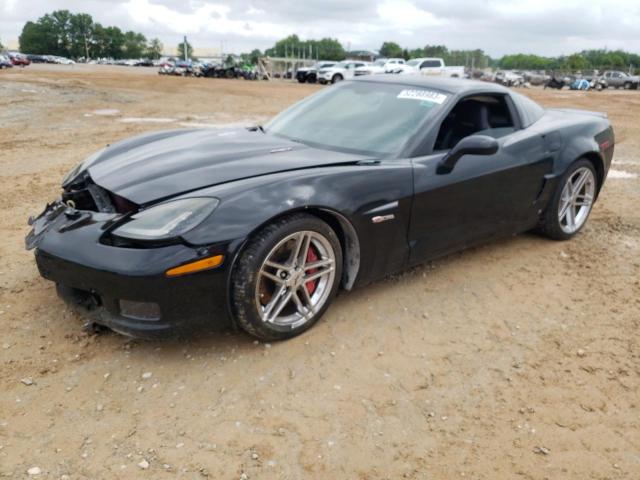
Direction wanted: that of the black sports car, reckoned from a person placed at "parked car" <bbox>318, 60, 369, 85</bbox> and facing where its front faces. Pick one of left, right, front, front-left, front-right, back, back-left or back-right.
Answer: front-left

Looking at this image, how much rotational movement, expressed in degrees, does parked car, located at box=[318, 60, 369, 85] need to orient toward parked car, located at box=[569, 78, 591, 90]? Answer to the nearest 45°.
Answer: approximately 135° to its left

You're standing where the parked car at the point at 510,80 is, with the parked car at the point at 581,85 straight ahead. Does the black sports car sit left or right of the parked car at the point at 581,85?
right

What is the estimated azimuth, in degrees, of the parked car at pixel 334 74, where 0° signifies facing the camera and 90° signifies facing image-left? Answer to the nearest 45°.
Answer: approximately 45°

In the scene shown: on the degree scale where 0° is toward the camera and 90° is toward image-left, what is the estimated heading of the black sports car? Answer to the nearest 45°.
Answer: approximately 45°

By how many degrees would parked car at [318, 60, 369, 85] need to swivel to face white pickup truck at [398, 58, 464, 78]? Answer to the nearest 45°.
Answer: approximately 135° to its left

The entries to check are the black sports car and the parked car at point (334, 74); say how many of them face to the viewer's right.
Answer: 0

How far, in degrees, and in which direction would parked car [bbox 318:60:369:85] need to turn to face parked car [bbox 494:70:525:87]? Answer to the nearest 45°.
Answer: approximately 180°

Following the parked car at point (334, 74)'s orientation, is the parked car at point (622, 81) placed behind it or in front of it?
behind

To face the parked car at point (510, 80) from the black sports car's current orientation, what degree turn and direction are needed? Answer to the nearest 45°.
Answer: approximately 135° to its right
